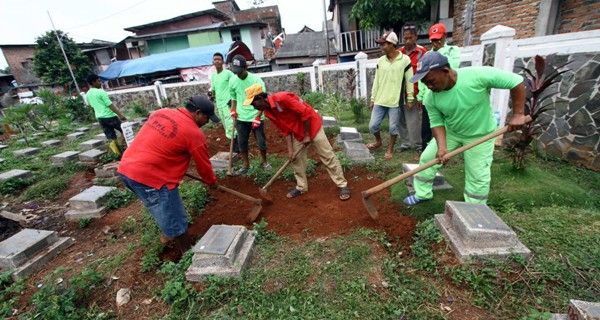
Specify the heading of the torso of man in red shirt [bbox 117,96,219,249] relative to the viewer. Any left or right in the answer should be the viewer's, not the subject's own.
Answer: facing away from the viewer and to the right of the viewer

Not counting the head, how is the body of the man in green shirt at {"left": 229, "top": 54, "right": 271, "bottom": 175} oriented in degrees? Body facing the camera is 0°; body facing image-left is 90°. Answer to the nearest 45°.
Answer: approximately 0°

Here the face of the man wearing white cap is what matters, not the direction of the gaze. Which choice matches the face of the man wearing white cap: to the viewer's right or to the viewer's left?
to the viewer's left
